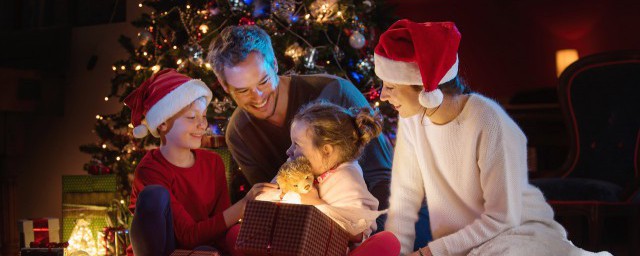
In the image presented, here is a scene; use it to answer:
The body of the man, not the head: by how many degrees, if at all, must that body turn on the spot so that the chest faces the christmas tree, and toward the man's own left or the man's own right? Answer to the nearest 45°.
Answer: approximately 180°

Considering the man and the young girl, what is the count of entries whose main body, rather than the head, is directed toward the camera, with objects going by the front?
1

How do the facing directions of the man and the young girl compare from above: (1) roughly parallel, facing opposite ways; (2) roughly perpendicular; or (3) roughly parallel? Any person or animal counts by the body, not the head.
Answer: roughly perpendicular

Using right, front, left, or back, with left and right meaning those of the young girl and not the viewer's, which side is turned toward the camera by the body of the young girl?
left

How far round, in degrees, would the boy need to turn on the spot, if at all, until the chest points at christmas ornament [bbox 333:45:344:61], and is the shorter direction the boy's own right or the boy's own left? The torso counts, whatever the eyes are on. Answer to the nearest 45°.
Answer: approximately 90° to the boy's own left

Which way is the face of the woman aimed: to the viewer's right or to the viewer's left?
to the viewer's left

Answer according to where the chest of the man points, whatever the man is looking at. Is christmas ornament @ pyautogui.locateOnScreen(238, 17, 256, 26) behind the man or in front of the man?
behind

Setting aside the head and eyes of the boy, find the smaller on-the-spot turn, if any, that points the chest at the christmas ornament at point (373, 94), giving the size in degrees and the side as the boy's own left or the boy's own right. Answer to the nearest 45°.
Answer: approximately 90° to the boy's own left

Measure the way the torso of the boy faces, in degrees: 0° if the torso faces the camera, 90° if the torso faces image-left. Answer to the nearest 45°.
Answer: approximately 315°

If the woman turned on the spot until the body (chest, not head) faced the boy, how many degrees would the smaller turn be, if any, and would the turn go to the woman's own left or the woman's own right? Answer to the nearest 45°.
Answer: approximately 45° to the woman's own right

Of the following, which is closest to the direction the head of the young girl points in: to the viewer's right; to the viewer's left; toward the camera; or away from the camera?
to the viewer's left
